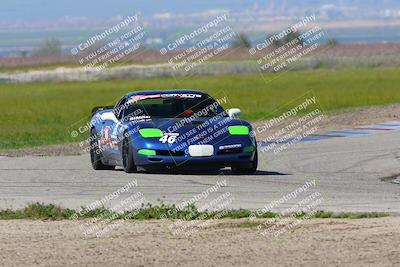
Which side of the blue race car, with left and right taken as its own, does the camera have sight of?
front
